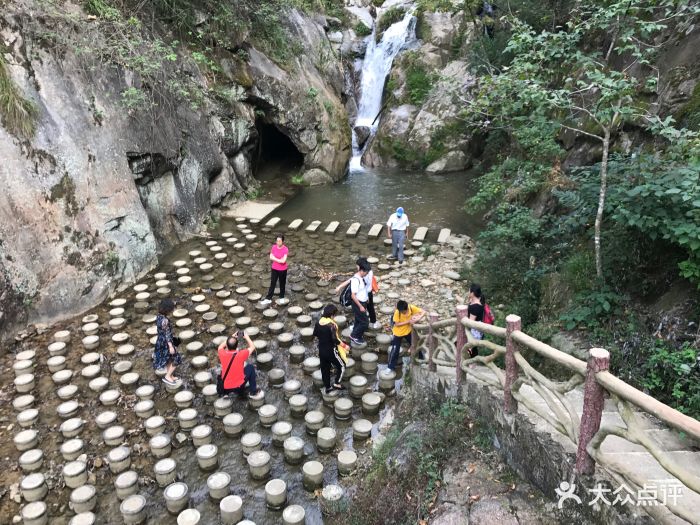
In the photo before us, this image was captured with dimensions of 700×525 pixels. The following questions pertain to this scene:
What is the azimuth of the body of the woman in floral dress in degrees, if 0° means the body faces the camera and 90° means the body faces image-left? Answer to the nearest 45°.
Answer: approximately 270°

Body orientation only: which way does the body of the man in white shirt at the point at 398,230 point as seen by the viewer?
toward the camera

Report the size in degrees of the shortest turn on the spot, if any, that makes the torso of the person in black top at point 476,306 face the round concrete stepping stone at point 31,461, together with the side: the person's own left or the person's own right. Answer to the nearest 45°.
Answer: approximately 45° to the person's own left

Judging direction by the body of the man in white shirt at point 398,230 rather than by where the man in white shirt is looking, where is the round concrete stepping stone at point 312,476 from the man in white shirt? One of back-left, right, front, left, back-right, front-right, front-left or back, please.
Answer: front

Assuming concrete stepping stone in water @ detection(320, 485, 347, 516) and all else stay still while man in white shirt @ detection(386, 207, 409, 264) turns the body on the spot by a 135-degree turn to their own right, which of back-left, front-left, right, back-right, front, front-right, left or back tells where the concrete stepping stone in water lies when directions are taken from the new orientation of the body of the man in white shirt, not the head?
back-left

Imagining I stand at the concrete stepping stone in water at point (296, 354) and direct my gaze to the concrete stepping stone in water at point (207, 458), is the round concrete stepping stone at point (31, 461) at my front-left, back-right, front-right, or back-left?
front-right

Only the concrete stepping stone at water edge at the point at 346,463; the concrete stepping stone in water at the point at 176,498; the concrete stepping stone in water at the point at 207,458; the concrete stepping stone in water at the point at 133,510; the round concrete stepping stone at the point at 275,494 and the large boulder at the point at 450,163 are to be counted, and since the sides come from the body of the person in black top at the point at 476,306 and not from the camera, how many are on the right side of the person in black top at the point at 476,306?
1

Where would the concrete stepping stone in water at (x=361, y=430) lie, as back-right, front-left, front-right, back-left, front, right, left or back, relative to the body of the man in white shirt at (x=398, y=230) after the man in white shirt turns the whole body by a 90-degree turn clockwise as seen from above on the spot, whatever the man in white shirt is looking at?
left

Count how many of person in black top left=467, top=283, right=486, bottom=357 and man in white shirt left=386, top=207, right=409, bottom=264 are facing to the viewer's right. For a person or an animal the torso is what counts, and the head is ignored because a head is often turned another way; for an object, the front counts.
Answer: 0

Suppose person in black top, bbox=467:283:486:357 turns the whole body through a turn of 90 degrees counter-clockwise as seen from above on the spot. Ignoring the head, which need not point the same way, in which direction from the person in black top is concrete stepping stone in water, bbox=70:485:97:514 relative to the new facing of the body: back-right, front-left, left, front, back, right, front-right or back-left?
front-right

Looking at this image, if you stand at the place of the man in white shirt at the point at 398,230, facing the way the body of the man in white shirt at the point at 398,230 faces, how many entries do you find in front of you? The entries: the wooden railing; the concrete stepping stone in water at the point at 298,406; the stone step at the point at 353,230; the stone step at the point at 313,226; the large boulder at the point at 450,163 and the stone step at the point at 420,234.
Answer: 2

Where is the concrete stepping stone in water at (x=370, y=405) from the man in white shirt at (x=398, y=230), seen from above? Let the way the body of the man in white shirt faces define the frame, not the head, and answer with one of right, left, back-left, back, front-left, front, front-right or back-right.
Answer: front

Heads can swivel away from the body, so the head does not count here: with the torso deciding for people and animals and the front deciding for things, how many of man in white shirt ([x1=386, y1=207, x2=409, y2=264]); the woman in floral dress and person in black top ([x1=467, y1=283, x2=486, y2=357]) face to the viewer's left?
1

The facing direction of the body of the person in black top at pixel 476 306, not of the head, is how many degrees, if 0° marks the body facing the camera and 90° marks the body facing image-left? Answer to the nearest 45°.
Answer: approximately 90°

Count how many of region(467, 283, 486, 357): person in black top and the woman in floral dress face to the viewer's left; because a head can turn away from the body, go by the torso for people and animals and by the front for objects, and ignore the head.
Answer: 1
